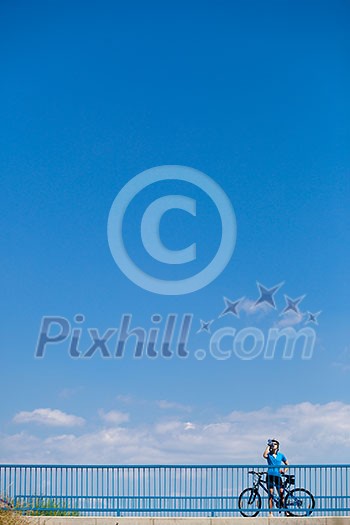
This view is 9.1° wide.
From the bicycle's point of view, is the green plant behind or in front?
in front

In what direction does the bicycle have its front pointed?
to the viewer's left
